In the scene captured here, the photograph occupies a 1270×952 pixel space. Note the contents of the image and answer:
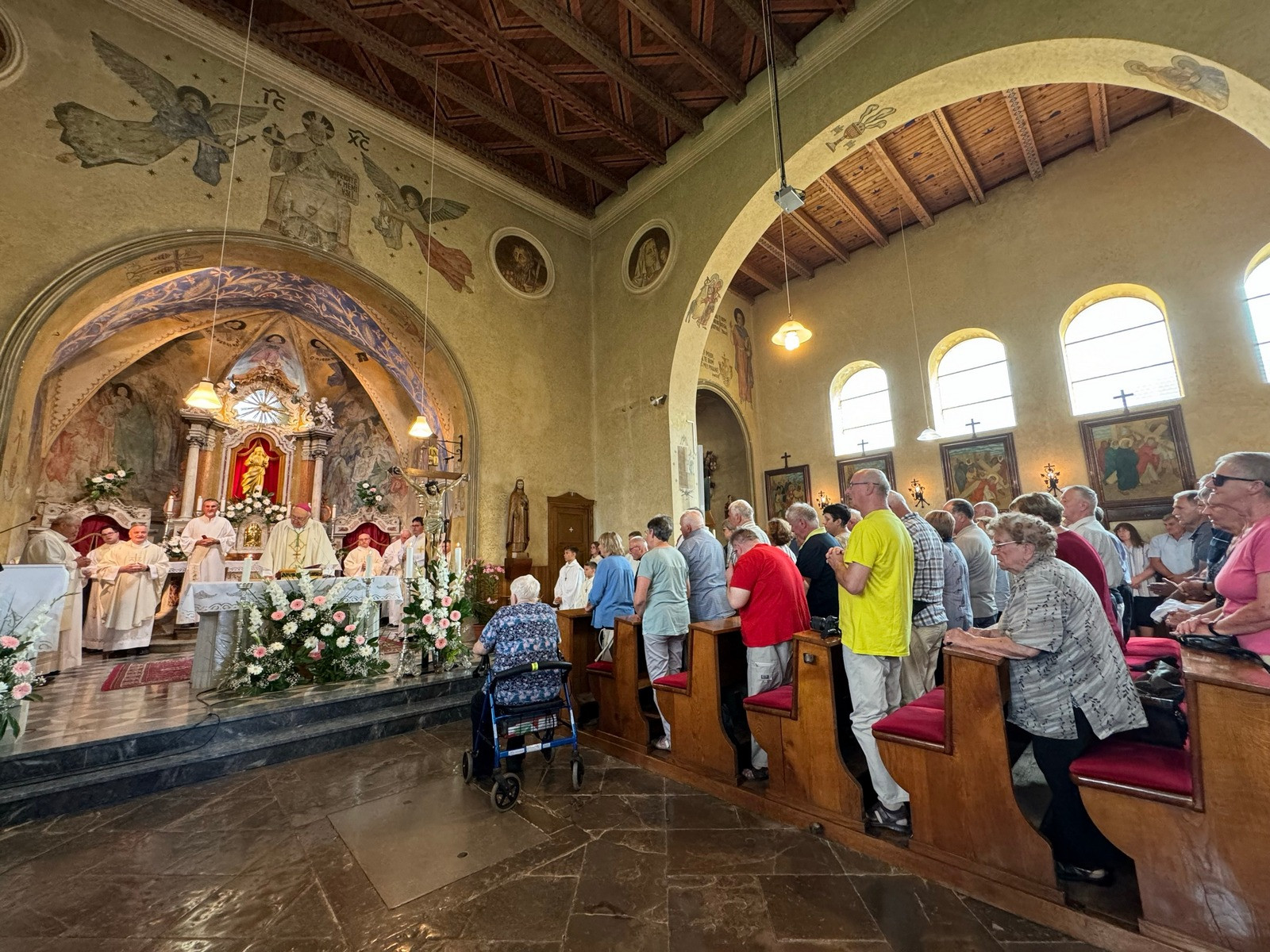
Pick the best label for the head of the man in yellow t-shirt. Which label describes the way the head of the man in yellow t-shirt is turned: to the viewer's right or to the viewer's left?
to the viewer's left

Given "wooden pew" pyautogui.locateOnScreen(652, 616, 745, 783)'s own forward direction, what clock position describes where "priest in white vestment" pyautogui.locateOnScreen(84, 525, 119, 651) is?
The priest in white vestment is roughly at 11 o'clock from the wooden pew.

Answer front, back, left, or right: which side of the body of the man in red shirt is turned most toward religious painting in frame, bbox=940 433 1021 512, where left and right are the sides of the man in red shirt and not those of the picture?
right

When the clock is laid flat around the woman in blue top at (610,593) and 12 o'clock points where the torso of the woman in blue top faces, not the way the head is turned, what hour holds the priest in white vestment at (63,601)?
The priest in white vestment is roughly at 11 o'clock from the woman in blue top.

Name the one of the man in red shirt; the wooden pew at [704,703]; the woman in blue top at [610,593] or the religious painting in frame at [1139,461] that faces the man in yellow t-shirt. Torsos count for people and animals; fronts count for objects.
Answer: the religious painting in frame

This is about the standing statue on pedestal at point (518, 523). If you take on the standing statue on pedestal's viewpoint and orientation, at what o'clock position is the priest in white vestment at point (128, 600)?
The priest in white vestment is roughly at 3 o'clock from the standing statue on pedestal.

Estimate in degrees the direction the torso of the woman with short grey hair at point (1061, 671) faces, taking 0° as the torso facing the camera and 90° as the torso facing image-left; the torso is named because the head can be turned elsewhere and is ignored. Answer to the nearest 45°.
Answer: approximately 90°

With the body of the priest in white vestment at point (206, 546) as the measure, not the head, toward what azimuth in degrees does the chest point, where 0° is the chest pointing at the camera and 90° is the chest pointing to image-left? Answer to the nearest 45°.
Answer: approximately 0°

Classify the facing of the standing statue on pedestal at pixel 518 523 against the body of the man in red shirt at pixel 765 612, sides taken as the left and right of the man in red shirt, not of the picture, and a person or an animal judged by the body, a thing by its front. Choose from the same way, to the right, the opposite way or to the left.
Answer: the opposite way

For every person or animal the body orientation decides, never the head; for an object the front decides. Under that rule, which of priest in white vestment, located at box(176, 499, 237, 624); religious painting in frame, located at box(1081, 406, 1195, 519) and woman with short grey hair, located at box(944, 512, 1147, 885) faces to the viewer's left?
the woman with short grey hair

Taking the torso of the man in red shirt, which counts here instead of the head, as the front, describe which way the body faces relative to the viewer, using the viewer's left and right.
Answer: facing away from the viewer and to the left of the viewer

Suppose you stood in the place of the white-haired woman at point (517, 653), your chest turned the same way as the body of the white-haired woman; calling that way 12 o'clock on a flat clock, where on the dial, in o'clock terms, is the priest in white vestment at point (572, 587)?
The priest in white vestment is roughly at 2 o'clock from the white-haired woman.

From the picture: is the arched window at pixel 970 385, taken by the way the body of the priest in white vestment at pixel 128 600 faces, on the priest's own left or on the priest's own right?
on the priest's own left

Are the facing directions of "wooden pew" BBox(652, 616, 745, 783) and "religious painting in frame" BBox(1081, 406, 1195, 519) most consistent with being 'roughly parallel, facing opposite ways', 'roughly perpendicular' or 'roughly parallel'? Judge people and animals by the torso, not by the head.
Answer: roughly perpendicular

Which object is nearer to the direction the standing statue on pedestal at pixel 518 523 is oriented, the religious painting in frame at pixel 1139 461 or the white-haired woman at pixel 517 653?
the white-haired woman
